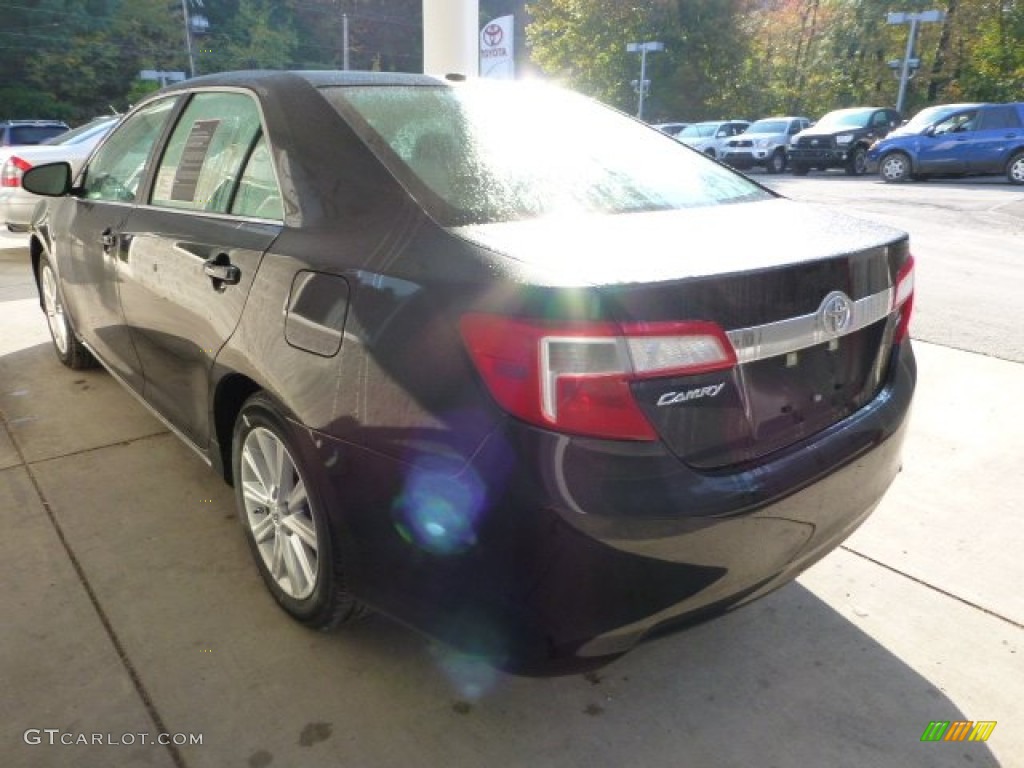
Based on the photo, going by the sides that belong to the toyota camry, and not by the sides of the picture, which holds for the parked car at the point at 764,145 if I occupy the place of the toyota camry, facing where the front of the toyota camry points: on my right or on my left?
on my right

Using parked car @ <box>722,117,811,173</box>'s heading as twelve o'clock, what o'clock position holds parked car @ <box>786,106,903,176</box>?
parked car @ <box>786,106,903,176</box> is roughly at 9 o'clock from parked car @ <box>722,117,811,173</box>.

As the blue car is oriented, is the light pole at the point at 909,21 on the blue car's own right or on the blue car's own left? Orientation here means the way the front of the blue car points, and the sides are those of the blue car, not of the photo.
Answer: on the blue car's own right

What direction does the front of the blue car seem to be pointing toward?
to the viewer's left

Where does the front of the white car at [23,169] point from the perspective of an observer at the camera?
facing away from the viewer and to the right of the viewer

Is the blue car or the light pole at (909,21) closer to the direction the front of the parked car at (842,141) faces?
the blue car

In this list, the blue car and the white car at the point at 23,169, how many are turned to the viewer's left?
1

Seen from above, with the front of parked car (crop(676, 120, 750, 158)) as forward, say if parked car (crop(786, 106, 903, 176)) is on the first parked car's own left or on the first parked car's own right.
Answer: on the first parked car's own left
